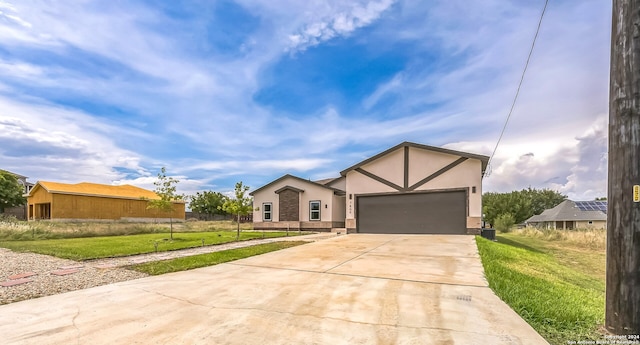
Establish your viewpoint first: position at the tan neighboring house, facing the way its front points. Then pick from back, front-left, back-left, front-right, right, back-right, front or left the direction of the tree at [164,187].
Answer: front-left

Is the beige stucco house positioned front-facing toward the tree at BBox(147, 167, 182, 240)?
no

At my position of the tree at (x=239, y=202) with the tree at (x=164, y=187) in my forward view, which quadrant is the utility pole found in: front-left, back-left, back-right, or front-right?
back-left

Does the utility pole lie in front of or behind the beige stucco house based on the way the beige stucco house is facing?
in front

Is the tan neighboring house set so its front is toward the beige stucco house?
no

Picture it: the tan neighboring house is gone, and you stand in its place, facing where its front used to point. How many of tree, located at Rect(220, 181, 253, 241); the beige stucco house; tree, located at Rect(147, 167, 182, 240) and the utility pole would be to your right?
0

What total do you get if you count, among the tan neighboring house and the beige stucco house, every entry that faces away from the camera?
0

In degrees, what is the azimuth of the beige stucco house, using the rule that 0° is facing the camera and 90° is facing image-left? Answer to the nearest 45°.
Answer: approximately 0°

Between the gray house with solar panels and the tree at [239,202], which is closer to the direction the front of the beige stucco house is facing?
the tree

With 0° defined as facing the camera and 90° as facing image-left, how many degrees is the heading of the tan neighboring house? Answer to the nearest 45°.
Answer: approximately 45°

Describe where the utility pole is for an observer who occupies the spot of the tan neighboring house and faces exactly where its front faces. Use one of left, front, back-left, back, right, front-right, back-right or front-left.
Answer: front-left

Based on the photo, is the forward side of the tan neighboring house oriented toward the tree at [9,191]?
no

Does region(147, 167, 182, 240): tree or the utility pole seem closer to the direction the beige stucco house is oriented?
the utility pole
